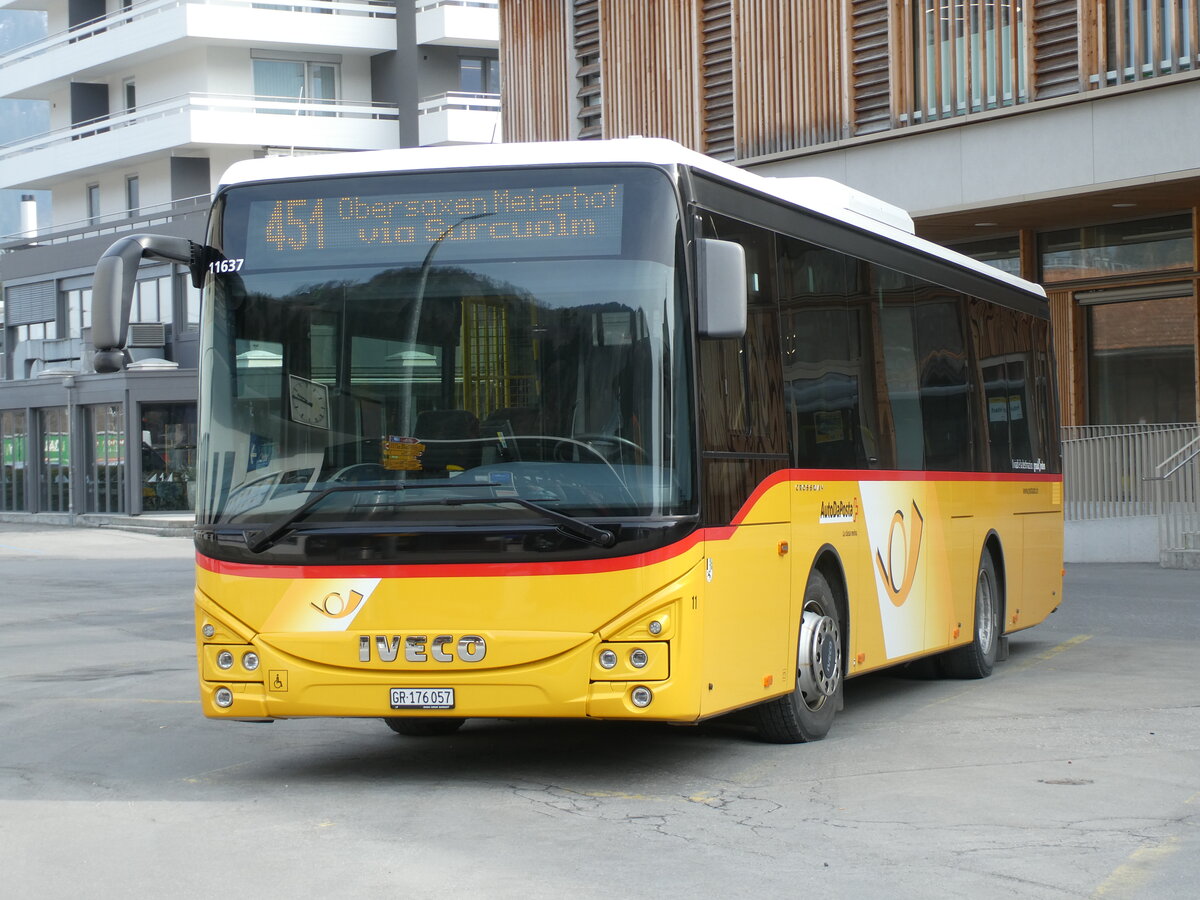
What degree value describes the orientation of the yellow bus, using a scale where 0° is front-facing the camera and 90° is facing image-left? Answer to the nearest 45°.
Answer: approximately 45°

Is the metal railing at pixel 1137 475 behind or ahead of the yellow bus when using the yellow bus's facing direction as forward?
behind

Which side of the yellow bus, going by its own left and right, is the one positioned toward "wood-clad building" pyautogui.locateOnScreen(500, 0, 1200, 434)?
back
